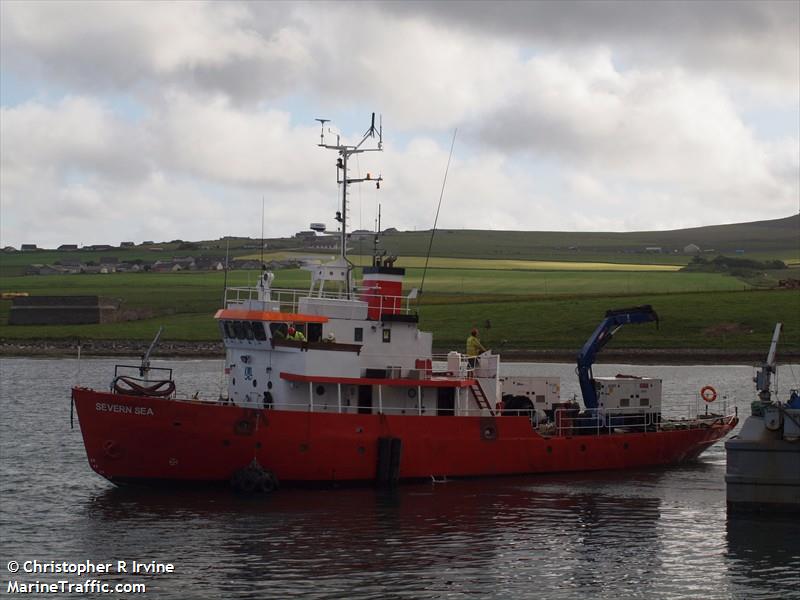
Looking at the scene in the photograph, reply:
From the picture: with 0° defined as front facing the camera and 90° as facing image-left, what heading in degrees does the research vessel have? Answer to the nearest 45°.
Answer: approximately 90°
